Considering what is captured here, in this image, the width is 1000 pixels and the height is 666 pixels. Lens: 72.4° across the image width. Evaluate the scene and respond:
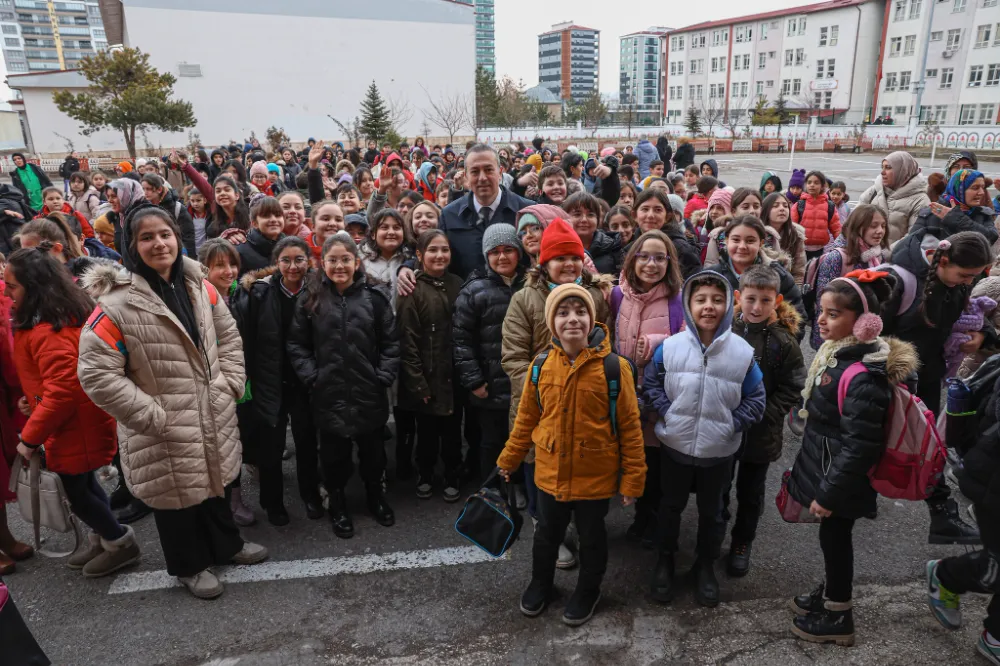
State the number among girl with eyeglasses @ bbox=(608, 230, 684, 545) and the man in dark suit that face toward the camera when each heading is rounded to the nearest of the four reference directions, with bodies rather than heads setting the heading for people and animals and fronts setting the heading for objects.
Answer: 2

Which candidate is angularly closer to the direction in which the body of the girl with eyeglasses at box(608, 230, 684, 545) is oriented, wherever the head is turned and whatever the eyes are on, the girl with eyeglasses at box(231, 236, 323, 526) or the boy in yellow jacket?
the boy in yellow jacket

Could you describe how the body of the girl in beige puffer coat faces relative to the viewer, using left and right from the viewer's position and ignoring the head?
facing the viewer and to the right of the viewer

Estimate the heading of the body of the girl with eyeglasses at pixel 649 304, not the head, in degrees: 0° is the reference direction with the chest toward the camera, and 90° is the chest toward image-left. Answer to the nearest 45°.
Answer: approximately 0°

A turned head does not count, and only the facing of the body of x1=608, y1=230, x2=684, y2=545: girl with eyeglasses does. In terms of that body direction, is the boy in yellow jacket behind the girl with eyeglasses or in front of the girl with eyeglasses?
in front

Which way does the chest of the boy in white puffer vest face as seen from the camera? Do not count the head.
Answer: toward the camera

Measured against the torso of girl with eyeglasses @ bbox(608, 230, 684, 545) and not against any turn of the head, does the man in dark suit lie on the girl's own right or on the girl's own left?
on the girl's own right

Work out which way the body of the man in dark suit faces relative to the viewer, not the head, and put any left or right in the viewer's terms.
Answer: facing the viewer

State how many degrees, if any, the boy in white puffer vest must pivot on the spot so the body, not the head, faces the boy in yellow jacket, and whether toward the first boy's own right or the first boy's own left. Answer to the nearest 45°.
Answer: approximately 45° to the first boy's own right

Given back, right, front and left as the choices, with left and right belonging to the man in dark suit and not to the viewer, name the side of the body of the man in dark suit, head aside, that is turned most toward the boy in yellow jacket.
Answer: front
